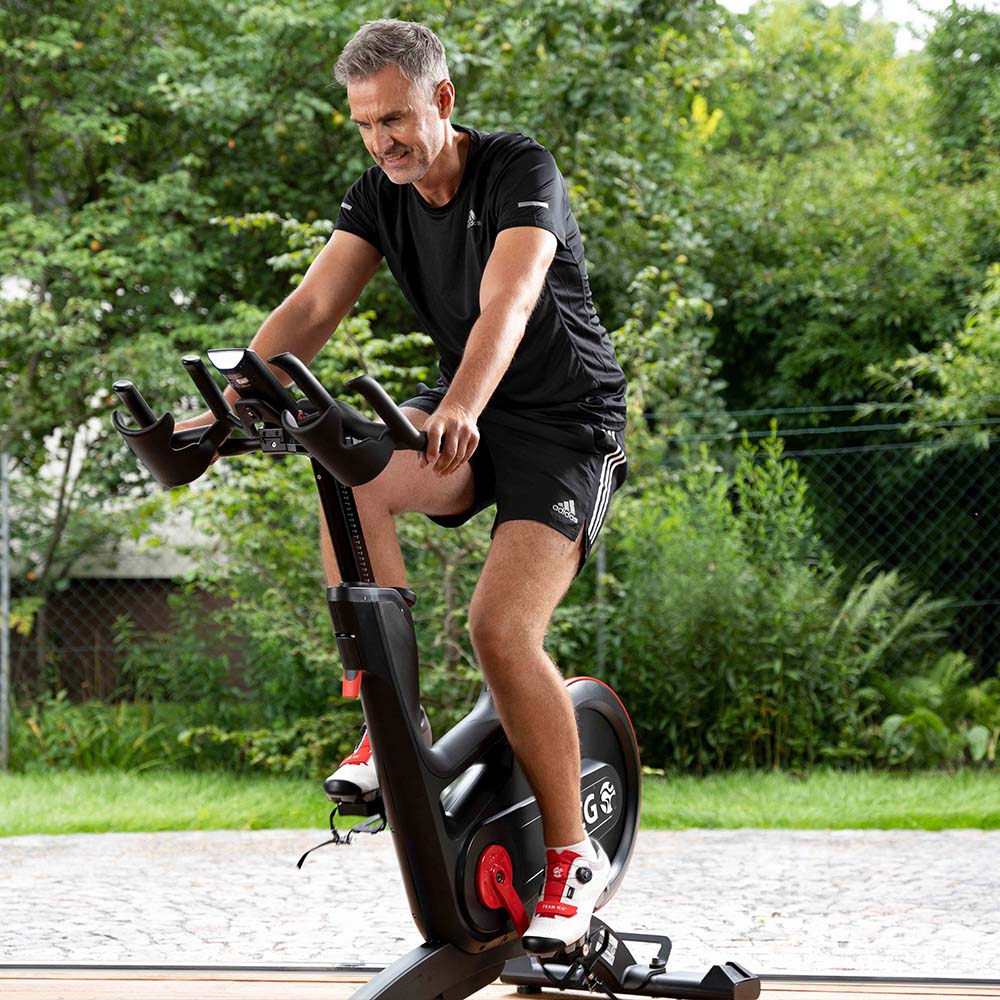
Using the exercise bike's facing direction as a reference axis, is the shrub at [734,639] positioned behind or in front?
behind

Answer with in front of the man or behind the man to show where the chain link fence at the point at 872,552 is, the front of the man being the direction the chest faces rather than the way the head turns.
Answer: behind

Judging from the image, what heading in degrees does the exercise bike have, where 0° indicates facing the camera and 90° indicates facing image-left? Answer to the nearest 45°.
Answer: approximately 45°

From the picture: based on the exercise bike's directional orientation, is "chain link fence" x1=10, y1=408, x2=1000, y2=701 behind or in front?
behind

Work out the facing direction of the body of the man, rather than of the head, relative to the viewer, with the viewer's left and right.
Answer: facing the viewer and to the left of the viewer

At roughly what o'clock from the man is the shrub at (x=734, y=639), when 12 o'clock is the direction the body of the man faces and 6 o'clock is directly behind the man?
The shrub is roughly at 5 o'clock from the man.

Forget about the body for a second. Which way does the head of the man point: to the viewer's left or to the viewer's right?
to the viewer's left

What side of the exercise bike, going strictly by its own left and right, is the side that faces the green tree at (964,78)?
back

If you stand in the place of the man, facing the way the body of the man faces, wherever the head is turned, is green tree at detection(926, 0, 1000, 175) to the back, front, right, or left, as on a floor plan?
back
